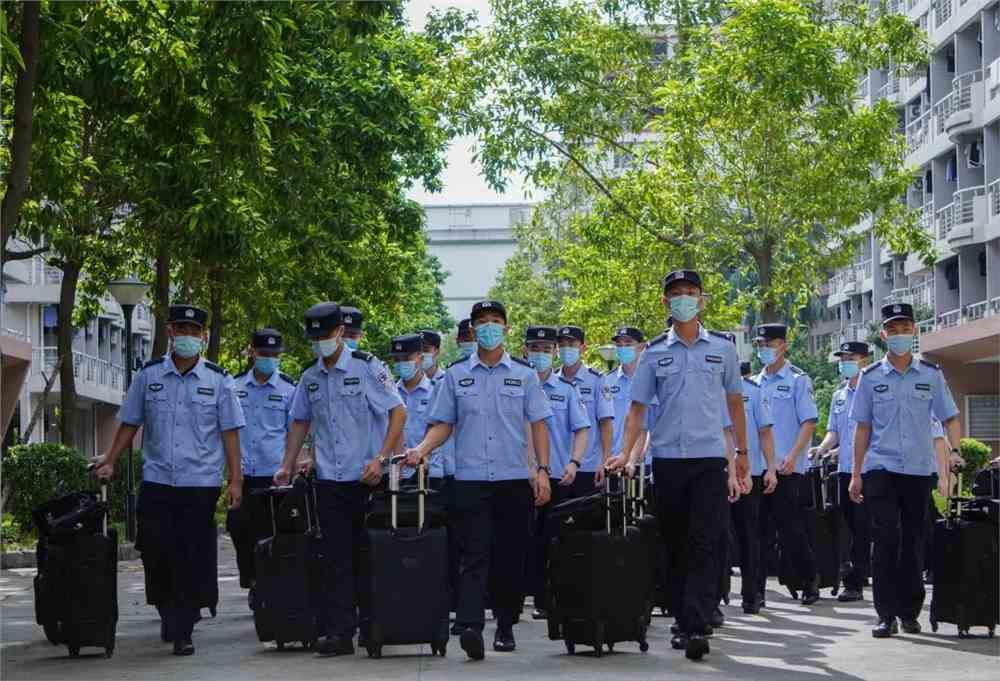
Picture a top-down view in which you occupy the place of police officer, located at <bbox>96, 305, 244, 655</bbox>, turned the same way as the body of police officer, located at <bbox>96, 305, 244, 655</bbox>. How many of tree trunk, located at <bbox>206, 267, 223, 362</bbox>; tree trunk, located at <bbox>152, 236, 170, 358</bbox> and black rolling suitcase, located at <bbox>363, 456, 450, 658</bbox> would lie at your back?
2

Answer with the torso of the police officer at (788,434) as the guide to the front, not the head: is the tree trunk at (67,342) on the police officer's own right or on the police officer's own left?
on the police officer's own right

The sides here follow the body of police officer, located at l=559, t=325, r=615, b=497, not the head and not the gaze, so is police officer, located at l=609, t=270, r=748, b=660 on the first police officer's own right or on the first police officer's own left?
on the first police officer's own left

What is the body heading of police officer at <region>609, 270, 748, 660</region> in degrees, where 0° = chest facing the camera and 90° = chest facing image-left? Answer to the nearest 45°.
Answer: approximately 0°

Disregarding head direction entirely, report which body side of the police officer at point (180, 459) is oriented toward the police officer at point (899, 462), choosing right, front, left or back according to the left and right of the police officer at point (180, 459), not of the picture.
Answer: left

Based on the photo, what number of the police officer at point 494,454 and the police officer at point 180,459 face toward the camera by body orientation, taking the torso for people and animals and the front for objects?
2

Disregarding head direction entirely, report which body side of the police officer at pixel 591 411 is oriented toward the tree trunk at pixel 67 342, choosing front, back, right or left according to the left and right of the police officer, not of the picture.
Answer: right
